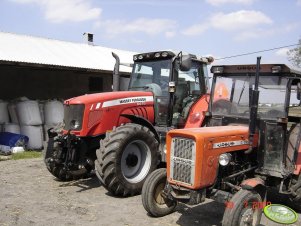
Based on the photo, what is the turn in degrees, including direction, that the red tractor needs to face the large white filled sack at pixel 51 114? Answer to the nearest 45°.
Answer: approximately 90° to its right

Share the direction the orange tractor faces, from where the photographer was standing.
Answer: facing the viewer and to the left of the viewer

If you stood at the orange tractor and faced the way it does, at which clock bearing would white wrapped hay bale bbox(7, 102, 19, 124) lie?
The white wrapped hay bale is roughly at 3 o'clock from the orange tractor.

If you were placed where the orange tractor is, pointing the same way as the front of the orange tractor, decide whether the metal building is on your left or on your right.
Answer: on your right

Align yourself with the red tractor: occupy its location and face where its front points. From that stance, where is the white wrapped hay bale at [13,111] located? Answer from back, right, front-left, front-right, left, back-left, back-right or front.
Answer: right

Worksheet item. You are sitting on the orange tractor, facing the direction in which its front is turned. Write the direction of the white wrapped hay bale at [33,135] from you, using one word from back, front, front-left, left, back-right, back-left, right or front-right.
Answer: right

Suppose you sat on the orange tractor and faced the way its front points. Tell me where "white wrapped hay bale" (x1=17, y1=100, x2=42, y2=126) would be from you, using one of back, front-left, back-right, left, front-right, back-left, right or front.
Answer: right

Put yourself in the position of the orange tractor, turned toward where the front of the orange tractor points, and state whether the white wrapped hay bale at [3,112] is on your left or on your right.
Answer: on your right

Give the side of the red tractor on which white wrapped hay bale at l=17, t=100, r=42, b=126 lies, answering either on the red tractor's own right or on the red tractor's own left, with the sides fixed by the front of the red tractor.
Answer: on the red tractor's own right

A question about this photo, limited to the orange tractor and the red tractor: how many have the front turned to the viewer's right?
0

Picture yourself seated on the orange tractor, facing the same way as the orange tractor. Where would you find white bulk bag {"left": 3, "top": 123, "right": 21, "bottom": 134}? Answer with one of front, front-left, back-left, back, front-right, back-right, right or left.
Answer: right
